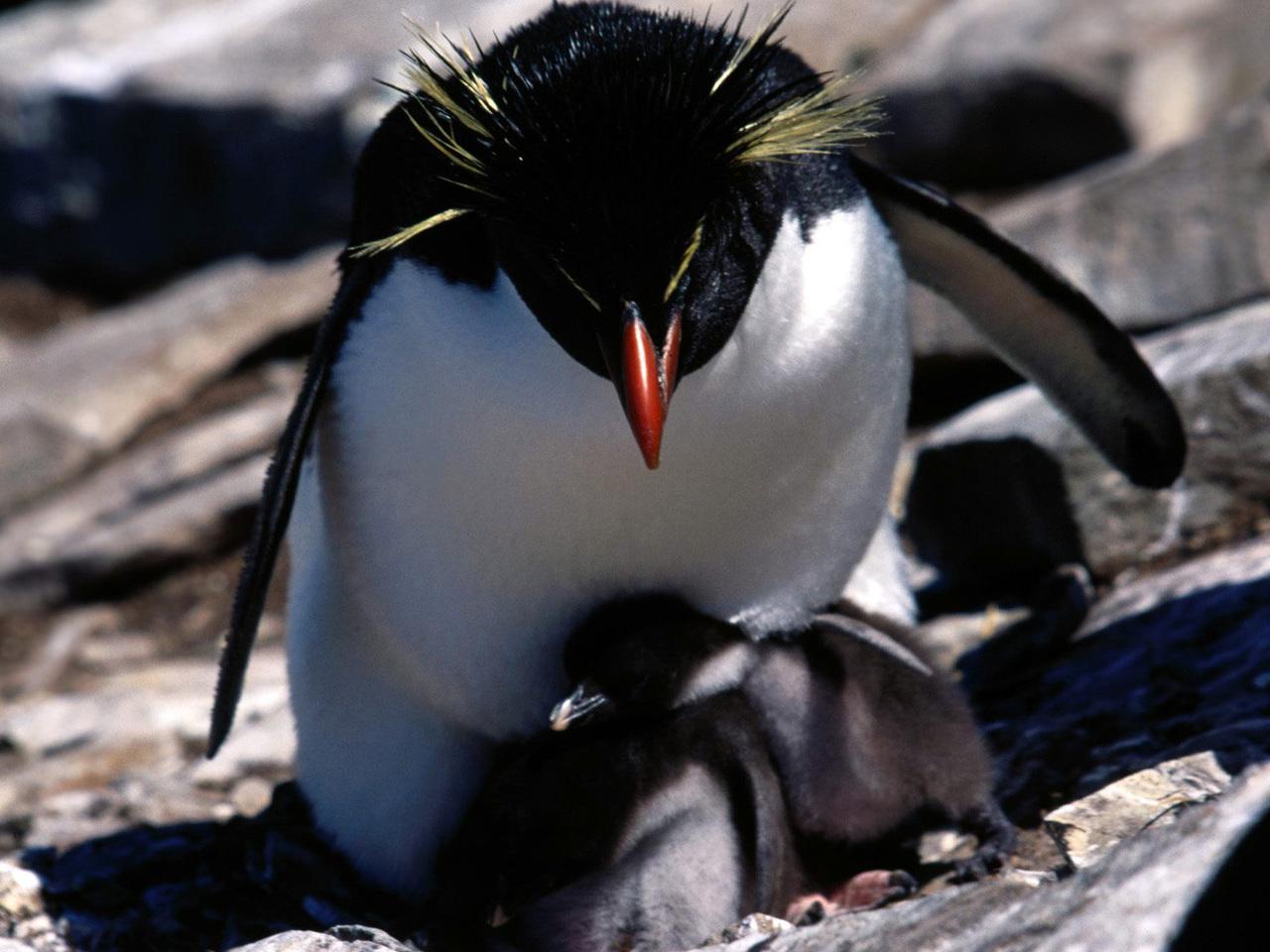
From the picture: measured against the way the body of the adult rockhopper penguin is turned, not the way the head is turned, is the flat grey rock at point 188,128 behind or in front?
behind

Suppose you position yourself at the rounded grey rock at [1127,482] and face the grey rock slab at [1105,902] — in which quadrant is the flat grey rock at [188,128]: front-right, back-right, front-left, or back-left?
back-right

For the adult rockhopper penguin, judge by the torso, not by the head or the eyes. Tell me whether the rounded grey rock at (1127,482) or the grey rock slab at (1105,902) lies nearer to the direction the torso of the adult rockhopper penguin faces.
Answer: the grey rock slab

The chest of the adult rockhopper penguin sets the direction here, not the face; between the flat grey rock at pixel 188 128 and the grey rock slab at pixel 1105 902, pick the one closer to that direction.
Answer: the grey rock slab

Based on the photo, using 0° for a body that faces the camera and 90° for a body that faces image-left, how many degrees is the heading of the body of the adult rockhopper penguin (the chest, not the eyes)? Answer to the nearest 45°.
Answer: approximately 0°

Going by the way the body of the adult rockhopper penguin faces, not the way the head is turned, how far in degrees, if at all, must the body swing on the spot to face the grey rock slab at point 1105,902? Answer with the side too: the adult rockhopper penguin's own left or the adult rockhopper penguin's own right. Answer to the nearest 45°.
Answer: approximately 45° to the adult rockhopper penguin's own left

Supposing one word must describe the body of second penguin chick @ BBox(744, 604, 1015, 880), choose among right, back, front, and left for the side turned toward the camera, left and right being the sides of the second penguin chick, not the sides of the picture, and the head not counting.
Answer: left

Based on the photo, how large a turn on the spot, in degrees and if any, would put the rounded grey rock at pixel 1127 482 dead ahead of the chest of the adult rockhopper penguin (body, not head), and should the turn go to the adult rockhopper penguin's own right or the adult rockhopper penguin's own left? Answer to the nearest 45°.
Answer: approximately 135° to the adult rockhopper penguin's own left
